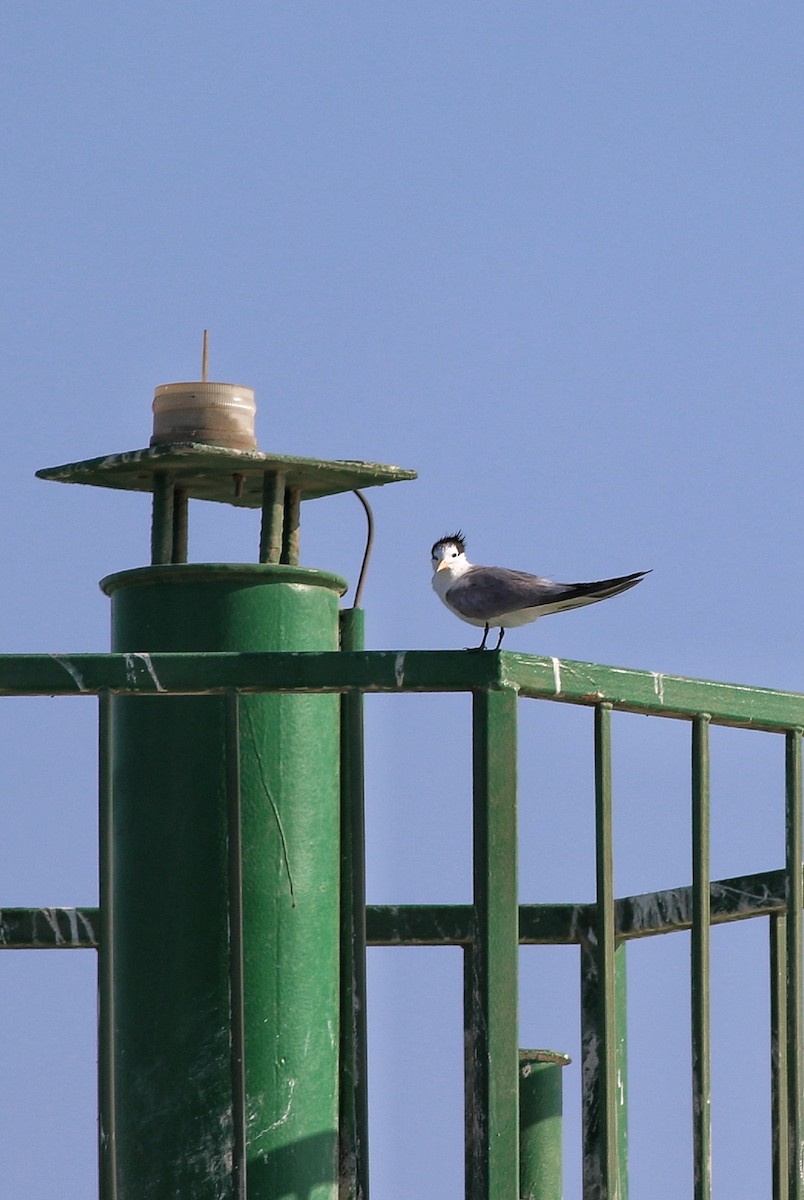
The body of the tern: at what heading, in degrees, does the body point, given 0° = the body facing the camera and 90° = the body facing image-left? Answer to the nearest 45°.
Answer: approximately 90°
